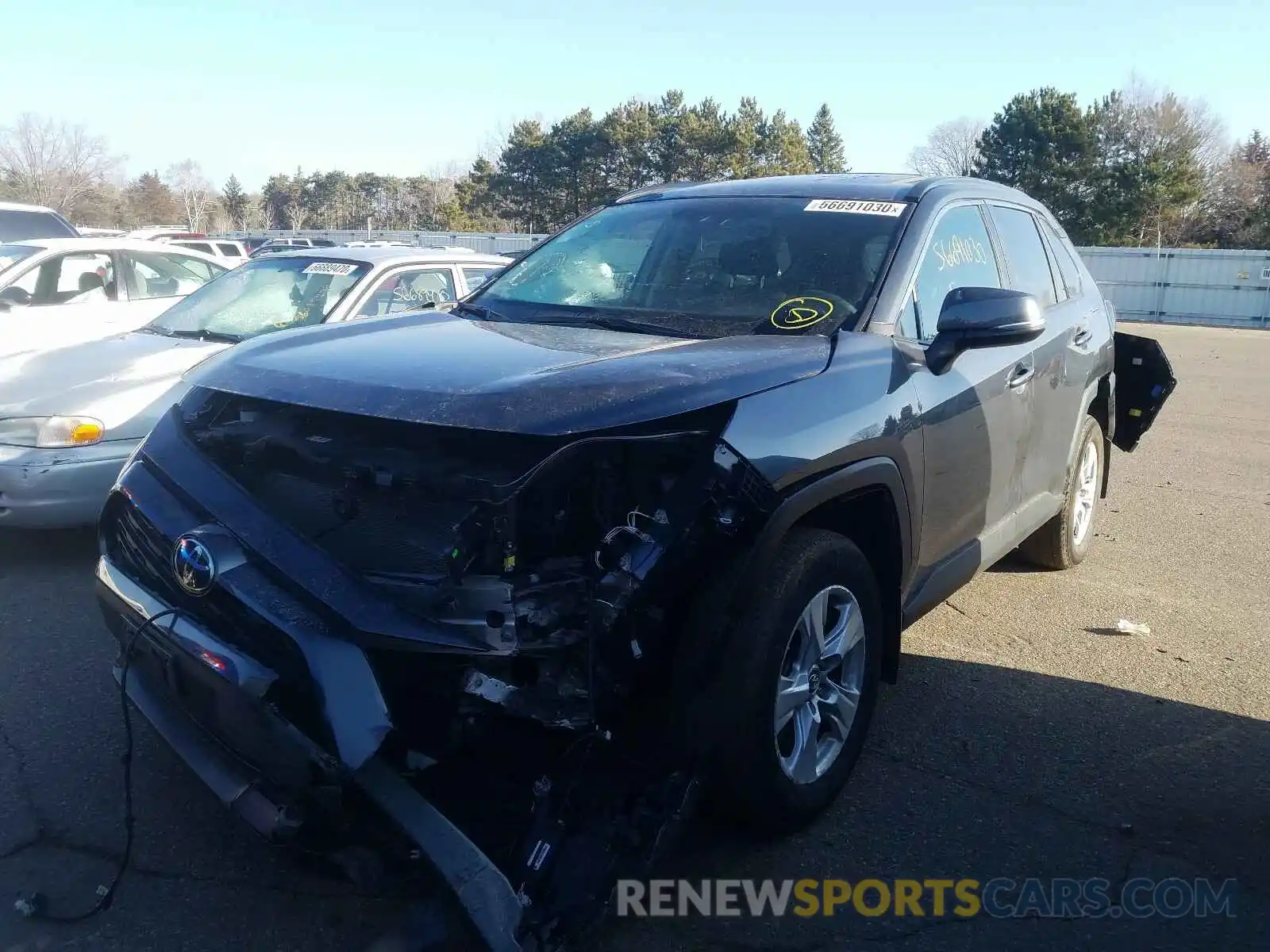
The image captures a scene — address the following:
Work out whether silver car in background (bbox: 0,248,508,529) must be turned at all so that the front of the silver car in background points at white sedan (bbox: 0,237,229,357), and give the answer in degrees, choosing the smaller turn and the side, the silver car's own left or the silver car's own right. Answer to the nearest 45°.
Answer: approximately 135° to the silver car's own right

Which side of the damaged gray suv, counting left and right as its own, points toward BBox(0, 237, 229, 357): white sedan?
right

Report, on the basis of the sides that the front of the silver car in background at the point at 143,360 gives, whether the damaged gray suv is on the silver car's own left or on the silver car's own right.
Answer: on the silver car's own left

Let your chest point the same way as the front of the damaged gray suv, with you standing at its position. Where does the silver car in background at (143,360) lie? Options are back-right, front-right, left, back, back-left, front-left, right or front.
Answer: right

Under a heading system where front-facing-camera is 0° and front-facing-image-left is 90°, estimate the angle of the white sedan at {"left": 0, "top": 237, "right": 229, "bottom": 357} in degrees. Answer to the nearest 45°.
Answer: approximately 45°

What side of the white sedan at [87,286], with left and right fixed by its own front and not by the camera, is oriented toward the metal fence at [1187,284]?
back

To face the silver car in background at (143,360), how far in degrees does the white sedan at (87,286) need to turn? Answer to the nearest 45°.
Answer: approximately 45° to its left

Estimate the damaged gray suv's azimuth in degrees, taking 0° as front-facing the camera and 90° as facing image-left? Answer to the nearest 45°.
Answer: approximately 45°

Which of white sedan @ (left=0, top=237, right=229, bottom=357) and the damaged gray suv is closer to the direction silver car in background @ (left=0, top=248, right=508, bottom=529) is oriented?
the damaged gray suv

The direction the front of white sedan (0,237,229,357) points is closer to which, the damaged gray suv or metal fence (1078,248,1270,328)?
the damaged gray suv

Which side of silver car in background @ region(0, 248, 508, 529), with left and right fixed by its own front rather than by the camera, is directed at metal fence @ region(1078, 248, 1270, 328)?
back
